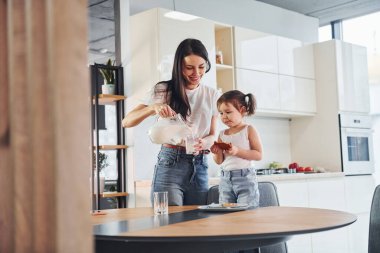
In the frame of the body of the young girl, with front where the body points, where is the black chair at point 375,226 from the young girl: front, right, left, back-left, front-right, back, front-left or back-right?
left

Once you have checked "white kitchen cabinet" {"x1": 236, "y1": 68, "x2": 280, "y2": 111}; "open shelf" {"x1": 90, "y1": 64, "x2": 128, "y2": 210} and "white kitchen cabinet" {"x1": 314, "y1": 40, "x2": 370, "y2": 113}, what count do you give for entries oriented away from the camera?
0

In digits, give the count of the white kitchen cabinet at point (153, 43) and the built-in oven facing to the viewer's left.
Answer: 0

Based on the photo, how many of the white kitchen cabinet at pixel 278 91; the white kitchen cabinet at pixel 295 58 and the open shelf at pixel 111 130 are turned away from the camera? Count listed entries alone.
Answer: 0

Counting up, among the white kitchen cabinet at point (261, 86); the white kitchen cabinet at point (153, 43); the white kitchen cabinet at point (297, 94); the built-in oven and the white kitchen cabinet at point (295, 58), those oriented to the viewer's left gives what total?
0

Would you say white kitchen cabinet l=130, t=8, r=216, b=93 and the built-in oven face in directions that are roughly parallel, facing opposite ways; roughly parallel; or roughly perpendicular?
roughly parallel

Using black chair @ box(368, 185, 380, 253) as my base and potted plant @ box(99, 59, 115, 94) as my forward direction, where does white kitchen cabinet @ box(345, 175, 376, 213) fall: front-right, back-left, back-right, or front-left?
front-right

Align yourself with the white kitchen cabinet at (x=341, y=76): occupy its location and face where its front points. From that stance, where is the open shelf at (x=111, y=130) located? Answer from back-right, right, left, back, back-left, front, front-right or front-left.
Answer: right

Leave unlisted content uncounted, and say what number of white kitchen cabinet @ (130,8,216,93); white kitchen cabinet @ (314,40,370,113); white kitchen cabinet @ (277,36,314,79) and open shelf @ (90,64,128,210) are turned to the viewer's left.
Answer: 0

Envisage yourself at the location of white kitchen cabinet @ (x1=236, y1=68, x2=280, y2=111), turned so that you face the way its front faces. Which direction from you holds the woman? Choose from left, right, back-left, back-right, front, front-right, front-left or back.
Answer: front-right

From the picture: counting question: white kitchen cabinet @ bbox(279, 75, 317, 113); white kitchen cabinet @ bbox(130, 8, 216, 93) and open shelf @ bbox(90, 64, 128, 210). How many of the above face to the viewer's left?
0

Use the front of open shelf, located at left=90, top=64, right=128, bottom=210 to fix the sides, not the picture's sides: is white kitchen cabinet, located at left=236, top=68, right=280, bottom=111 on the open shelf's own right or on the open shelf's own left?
on the open shelf's own left

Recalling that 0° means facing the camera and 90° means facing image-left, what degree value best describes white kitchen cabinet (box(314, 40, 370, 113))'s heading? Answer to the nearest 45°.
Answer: approximately 315°

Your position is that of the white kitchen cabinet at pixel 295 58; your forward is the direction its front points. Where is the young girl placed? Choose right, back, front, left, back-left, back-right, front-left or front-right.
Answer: front-right

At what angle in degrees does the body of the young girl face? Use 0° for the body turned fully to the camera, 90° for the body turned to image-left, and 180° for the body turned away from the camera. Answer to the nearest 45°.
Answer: approximately 45°

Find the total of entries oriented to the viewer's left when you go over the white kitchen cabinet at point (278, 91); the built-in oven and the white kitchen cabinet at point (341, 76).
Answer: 0

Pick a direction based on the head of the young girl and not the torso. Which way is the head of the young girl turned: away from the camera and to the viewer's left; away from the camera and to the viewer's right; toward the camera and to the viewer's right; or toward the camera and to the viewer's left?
toward the camera and to the viewer's left

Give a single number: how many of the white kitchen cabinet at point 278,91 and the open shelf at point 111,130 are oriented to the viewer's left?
0

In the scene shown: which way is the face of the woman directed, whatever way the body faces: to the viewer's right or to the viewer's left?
to the viewer's right

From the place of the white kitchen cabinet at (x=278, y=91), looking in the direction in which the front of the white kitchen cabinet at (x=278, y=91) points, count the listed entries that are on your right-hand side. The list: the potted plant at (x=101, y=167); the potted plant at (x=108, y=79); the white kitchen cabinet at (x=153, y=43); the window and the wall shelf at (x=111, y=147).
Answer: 4
